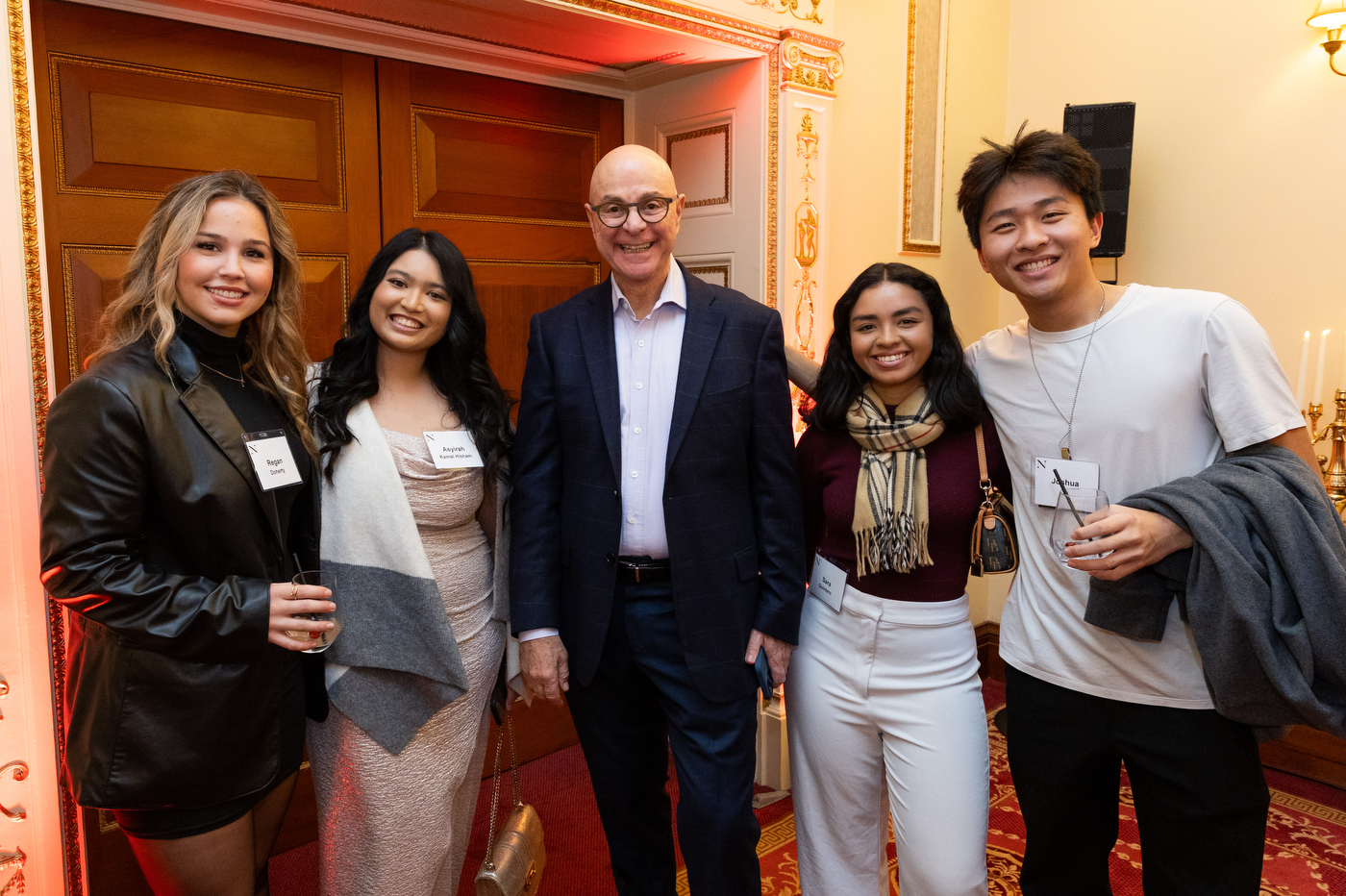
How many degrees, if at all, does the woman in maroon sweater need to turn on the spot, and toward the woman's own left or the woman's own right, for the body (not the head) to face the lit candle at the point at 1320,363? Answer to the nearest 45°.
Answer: approximately 135° to the woman's own left

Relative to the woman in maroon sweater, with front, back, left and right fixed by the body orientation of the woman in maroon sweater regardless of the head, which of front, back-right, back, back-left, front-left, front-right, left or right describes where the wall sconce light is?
back-left

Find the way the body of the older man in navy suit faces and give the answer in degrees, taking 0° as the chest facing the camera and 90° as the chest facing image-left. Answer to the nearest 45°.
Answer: approximately 0°

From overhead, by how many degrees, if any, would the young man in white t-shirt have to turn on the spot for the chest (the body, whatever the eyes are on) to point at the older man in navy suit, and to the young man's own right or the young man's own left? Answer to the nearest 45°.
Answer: approximately 45° to the young man's own right

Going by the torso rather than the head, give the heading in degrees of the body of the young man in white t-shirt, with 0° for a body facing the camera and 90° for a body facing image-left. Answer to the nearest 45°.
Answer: approximately 45°

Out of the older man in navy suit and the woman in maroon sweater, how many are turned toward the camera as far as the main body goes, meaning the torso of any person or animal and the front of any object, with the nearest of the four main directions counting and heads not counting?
2

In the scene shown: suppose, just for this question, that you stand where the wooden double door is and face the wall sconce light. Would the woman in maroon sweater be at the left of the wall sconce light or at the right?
right

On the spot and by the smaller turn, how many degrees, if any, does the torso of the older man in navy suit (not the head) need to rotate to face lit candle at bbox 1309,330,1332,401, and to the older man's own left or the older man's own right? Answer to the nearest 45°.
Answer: approximately 135° to the older man's own left
